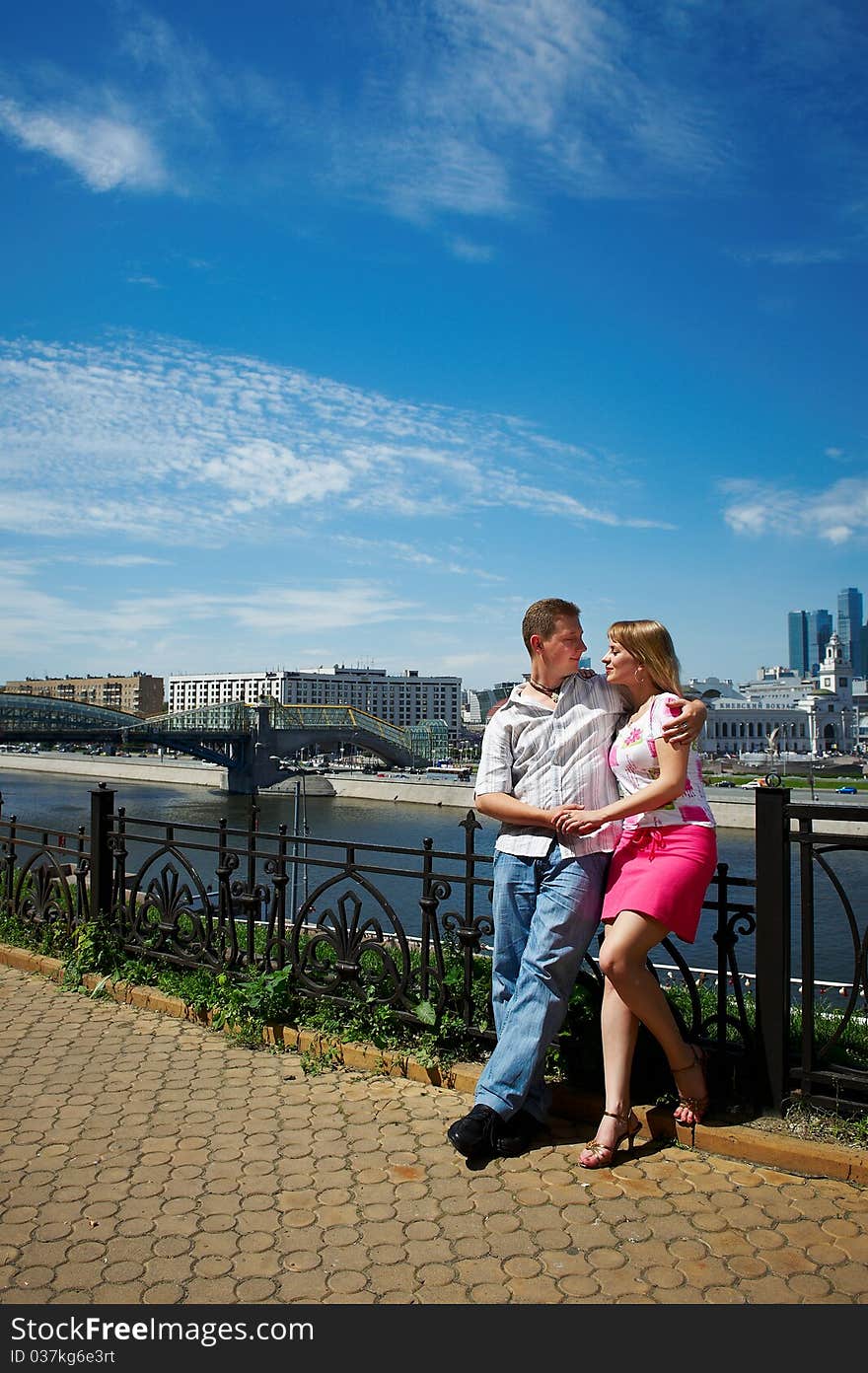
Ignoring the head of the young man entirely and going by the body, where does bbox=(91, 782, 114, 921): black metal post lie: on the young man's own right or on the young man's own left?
on the young man's own right

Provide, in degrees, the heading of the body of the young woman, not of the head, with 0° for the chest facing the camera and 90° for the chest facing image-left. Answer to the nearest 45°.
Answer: approximately 45°

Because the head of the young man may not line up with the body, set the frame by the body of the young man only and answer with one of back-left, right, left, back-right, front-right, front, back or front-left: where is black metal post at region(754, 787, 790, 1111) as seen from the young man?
left

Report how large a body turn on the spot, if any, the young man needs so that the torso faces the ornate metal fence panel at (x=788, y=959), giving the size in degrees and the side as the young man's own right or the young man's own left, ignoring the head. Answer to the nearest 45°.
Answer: approximately 90° to the young man's own left

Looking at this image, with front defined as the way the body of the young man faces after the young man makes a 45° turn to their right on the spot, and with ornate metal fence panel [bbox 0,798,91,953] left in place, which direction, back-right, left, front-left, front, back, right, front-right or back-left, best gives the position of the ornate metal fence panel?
right

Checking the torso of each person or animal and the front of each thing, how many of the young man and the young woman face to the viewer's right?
0

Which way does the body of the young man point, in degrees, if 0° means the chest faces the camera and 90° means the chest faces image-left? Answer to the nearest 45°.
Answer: approximately 0°

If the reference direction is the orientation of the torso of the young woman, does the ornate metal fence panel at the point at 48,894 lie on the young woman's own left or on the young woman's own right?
on the young woman's own right

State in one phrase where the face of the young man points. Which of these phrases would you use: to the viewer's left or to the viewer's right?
to the viewer's right

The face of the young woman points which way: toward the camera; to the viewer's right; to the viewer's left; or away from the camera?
to the viewer's left
